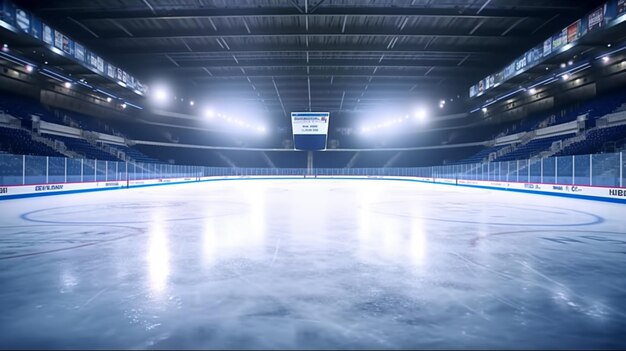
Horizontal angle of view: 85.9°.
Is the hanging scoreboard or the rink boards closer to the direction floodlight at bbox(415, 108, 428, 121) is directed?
the rink boards

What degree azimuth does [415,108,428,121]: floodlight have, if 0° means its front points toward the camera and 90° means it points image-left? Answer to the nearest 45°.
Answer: approximately 0°

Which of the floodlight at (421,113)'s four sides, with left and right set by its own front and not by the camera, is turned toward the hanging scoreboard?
right

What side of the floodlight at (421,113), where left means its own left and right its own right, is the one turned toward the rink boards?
front
